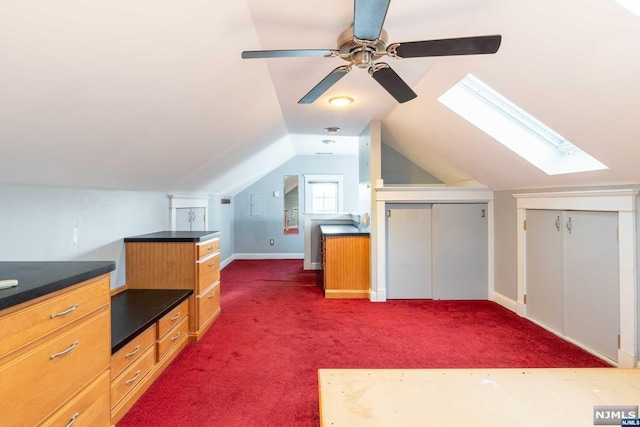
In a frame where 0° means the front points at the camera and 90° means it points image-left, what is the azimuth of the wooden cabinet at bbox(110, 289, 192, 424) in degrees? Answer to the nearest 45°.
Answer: approximately 315°

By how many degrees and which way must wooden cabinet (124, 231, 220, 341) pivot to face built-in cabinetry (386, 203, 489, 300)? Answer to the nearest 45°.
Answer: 0° — it already faces it

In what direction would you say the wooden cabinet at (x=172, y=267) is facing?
to the viewer's right

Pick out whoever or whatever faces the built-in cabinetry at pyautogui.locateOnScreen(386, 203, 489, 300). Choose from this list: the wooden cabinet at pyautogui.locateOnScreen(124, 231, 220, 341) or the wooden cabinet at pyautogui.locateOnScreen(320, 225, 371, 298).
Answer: the wooden cabinet at pyautogui.locateOnScreen(124, 231, 220, 341)

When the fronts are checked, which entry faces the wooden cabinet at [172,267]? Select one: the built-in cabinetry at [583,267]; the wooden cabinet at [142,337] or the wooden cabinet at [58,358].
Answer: the built-in cabinetry

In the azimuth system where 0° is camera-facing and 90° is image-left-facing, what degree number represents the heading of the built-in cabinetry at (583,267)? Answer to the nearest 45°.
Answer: approximately 45°

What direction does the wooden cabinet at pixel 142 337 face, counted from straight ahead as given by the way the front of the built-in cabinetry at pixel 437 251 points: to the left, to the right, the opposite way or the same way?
to the left

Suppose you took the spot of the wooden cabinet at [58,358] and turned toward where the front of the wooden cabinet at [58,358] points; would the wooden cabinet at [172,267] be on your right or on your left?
on your left

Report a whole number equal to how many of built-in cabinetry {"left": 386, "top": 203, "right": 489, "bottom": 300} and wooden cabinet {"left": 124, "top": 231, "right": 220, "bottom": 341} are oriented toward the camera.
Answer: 1
